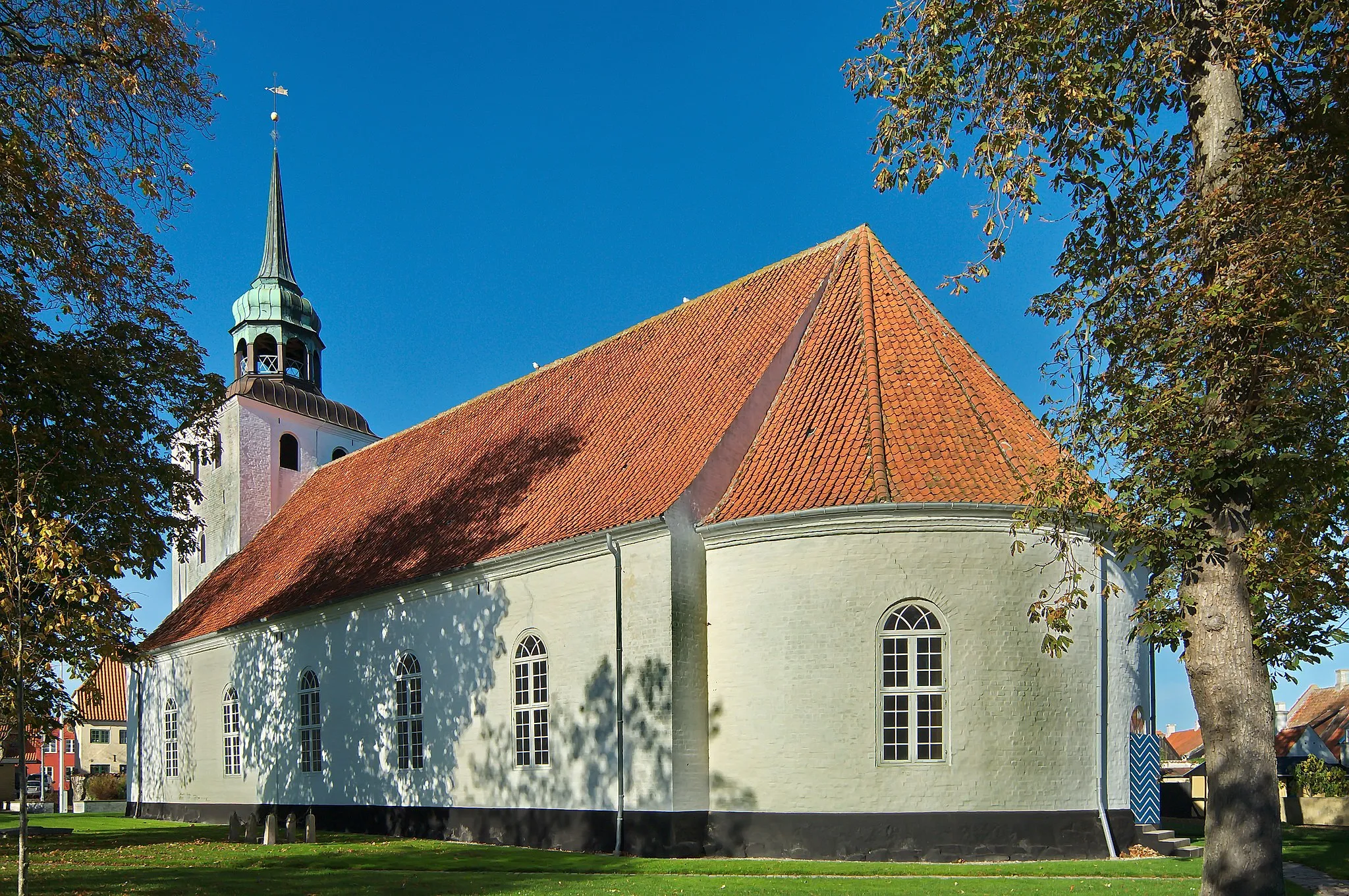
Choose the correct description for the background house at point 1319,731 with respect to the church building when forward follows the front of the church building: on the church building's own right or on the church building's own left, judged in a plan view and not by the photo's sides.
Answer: on the church building's own right

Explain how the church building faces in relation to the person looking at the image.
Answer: facing away from the viewer and to the left of the viewer
